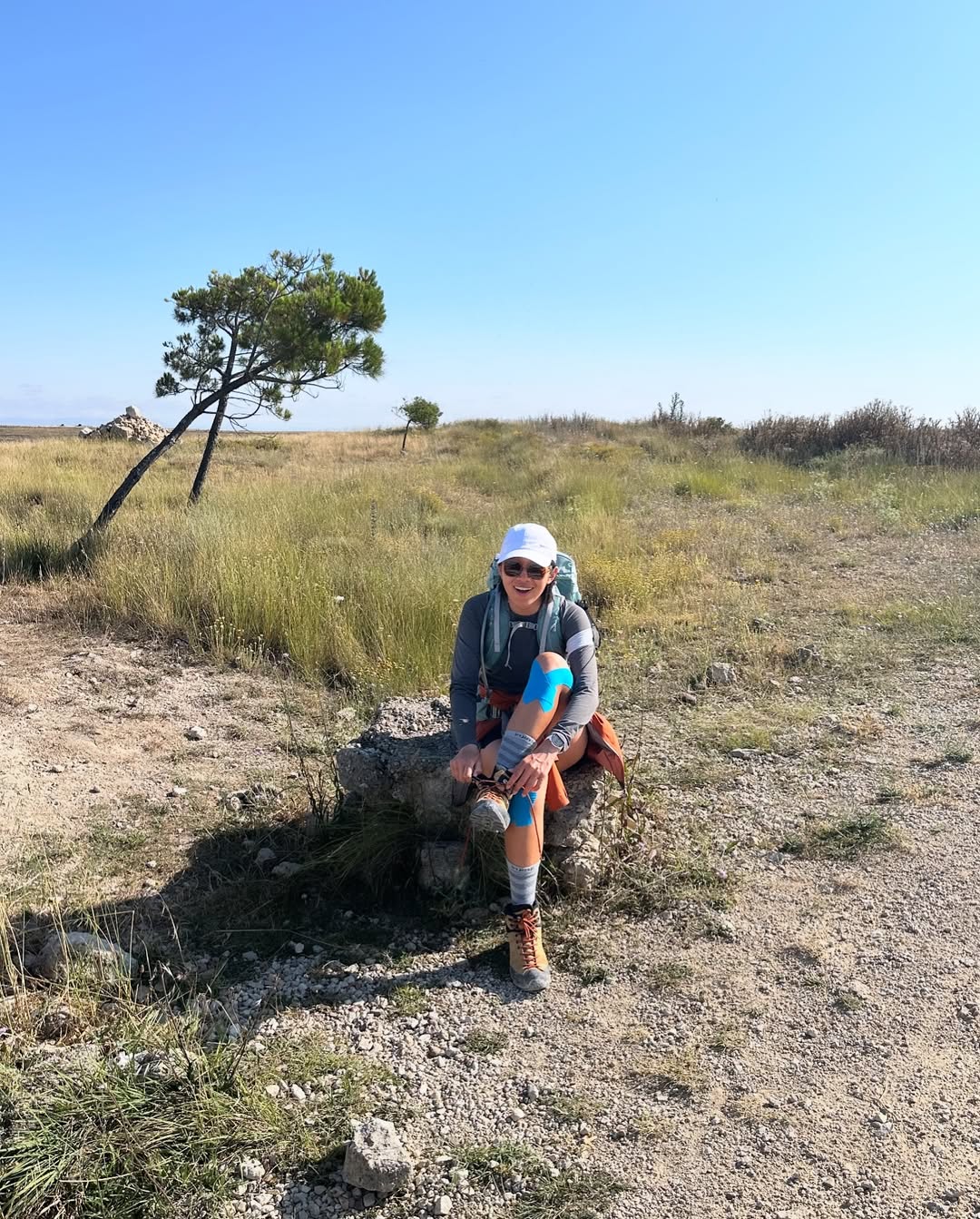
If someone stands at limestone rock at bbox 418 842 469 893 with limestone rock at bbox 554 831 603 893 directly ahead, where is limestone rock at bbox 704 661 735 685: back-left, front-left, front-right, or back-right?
front-left

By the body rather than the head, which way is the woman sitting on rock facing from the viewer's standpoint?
toward the camera

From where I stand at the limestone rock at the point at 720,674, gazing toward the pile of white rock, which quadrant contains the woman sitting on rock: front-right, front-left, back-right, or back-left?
back-left

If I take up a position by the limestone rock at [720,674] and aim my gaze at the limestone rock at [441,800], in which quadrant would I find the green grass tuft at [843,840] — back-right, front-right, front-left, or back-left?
front-left

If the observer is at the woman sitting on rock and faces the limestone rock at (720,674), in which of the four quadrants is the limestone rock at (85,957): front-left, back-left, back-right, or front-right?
back-left

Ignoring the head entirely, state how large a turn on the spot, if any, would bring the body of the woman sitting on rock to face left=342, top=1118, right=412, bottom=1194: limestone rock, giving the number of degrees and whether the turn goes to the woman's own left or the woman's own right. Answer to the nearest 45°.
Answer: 0° — they already face it
